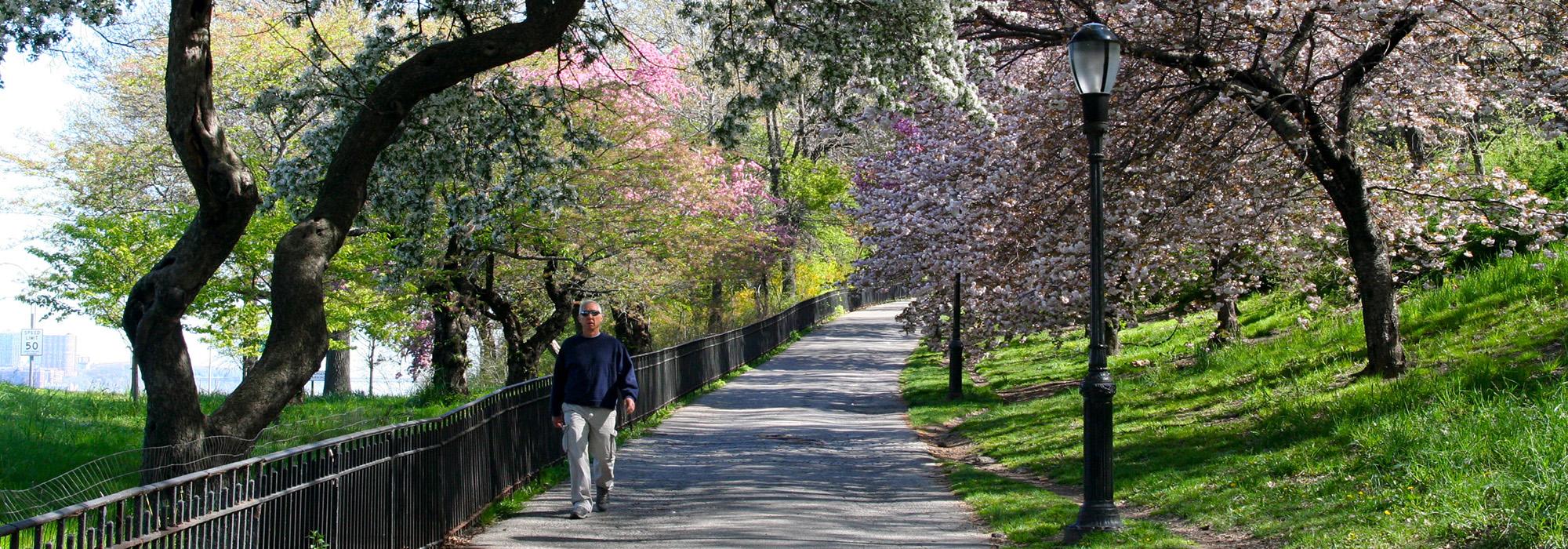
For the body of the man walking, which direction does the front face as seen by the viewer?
toward the camera

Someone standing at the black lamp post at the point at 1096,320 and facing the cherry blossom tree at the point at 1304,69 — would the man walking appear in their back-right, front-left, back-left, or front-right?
back-left

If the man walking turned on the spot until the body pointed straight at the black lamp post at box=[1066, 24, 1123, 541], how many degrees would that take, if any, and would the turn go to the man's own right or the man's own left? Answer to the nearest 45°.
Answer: approximately 45° to the man's own left

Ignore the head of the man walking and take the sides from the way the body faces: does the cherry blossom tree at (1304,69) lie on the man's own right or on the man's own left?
on the man's own left
